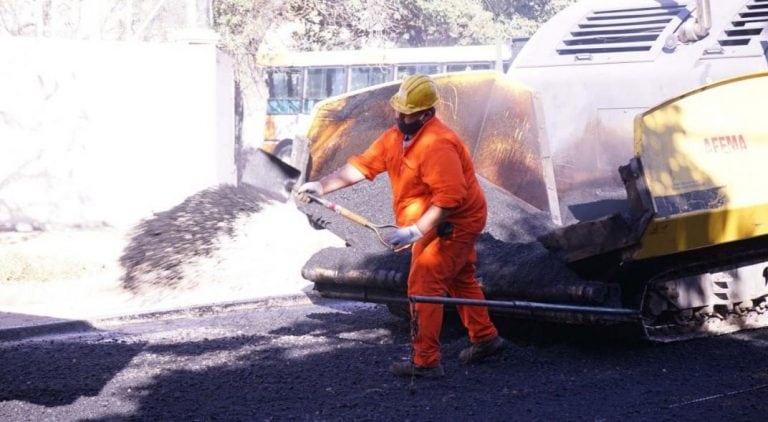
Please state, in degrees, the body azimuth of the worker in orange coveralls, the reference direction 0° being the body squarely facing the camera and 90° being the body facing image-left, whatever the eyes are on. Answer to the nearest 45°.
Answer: approximately 45°

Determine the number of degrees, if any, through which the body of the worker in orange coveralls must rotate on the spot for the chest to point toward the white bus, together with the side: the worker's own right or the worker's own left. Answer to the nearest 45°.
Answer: approximately 135° to the worker's own right

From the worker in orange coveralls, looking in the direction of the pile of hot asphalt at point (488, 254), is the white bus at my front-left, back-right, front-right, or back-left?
front-left
